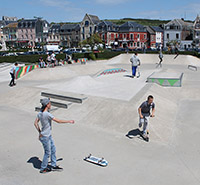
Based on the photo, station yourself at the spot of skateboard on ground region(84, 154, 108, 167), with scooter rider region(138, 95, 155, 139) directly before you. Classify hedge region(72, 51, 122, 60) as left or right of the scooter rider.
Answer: left

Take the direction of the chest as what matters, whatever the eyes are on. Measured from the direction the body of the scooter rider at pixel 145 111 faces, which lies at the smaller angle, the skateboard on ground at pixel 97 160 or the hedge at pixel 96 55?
the skateboard on ground

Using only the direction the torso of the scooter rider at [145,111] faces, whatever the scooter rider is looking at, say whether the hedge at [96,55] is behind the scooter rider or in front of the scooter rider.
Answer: behind

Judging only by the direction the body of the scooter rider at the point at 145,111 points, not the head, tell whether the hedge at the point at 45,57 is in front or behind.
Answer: behind
